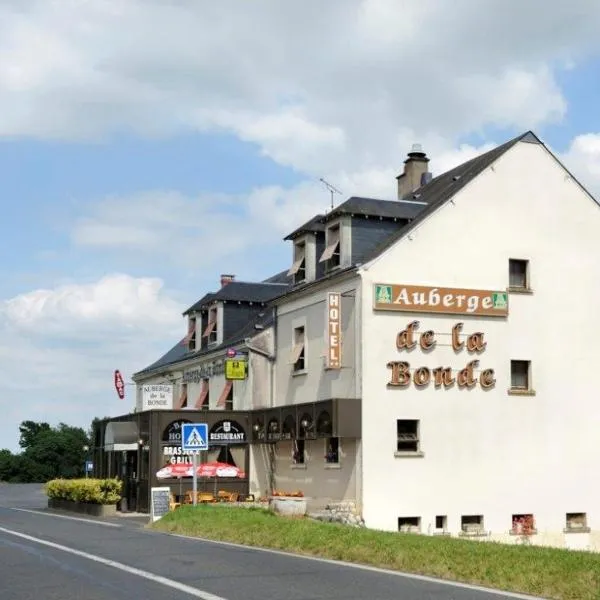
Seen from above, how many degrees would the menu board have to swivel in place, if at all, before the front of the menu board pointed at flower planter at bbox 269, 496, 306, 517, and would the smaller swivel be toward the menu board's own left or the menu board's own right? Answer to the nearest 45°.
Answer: approximately 45° to the menu board's own left

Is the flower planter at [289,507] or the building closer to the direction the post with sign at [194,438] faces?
the flower planter

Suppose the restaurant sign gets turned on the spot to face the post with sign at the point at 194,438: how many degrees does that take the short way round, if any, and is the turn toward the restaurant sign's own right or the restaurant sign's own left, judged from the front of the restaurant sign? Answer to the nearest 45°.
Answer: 0° — it already faces it

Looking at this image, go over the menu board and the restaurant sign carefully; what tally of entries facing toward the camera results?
2

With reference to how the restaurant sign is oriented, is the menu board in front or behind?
in front

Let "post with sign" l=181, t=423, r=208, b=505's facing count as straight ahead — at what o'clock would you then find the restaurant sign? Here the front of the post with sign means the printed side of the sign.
The restaurant sign is roughly at 6 o'clock from the post with sign.

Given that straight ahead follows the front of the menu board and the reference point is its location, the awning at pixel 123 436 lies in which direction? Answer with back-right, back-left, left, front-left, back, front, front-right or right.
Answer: back

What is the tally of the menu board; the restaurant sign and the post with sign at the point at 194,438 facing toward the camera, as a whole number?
3
